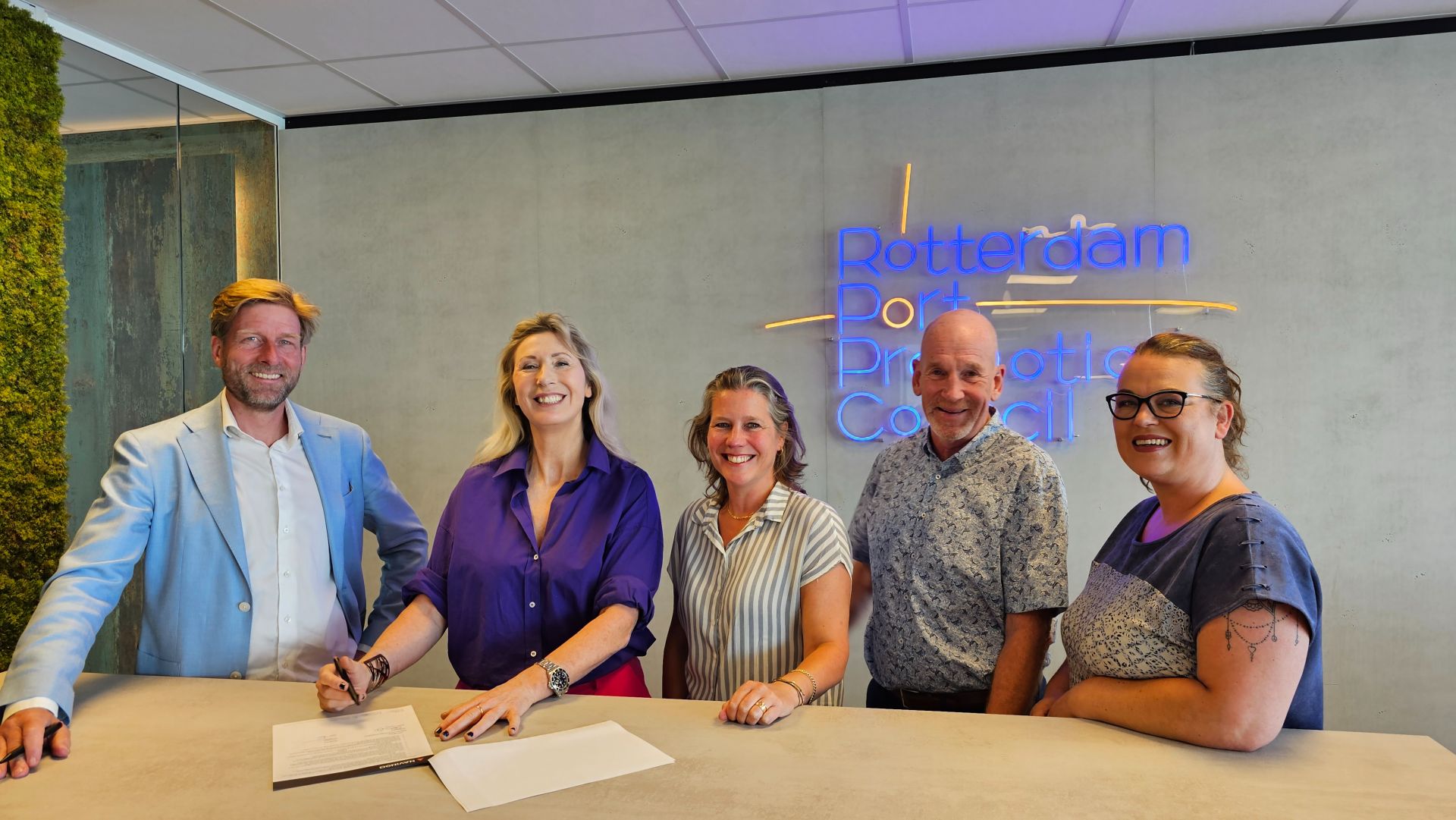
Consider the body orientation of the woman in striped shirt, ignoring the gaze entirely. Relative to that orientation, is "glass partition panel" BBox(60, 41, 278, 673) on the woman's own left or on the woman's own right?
on the woman's own right

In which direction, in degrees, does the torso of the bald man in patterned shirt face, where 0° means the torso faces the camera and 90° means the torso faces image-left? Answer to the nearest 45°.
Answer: approximately 45°

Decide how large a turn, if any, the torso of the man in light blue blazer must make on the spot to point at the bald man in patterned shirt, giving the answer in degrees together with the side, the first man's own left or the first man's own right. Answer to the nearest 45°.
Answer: approximately 45° to the first man's own left

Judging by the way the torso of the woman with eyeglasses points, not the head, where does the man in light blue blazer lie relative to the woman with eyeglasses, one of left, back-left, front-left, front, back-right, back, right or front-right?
front-right

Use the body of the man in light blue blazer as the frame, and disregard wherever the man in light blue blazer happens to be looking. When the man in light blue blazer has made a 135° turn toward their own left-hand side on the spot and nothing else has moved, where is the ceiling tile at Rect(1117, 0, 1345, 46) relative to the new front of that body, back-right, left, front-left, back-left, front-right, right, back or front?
front-right

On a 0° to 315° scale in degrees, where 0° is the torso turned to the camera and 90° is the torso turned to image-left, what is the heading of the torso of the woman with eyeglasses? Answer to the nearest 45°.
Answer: approximately 45°
